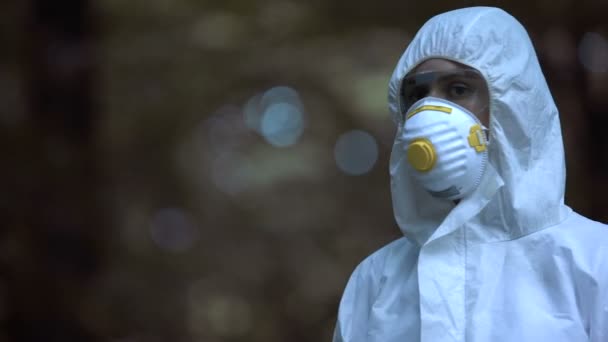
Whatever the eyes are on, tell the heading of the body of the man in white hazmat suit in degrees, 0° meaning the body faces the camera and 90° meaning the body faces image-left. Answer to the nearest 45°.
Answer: approximately 45°

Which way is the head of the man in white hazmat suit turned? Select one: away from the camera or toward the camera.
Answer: toward the camera
